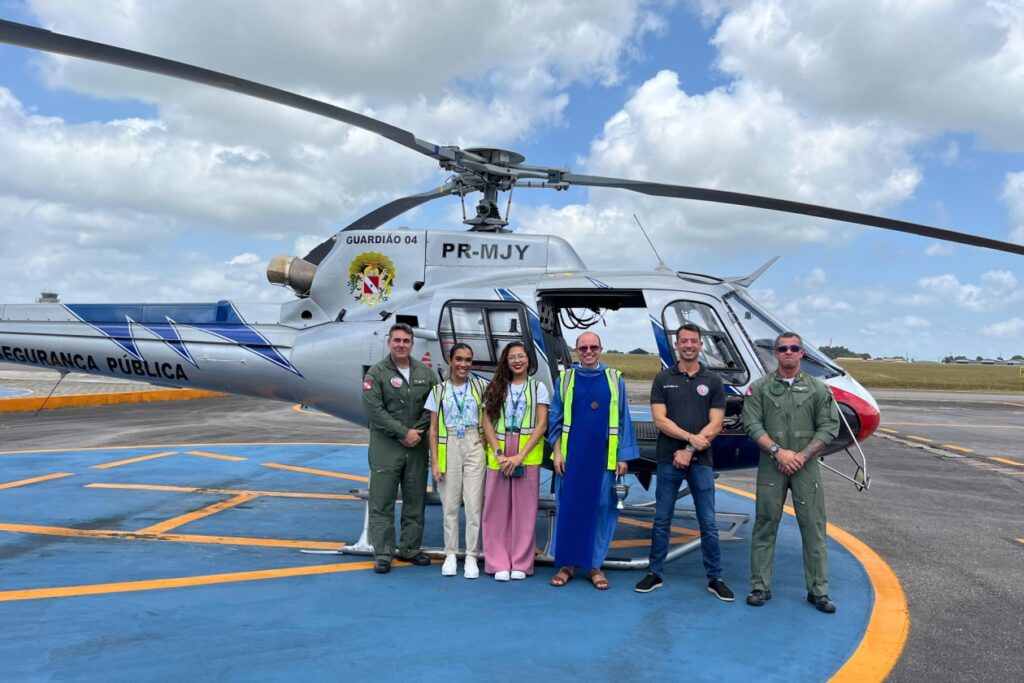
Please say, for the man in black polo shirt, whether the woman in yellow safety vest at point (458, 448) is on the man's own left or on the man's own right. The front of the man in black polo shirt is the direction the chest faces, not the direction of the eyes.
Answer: on the man's own right

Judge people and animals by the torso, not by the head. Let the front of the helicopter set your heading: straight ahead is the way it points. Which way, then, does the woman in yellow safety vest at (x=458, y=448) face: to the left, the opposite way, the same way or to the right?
to the right

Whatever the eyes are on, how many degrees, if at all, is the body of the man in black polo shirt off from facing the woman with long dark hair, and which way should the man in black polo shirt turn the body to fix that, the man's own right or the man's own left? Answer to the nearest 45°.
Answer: approximately 90° to the man's own right

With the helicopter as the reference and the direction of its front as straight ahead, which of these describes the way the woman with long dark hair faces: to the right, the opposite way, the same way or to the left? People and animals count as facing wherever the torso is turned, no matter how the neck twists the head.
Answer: to the right

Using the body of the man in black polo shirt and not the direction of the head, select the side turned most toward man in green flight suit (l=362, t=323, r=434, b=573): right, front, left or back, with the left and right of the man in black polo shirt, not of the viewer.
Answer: right

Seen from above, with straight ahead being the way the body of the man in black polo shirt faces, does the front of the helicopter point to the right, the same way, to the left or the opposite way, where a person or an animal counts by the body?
to the left

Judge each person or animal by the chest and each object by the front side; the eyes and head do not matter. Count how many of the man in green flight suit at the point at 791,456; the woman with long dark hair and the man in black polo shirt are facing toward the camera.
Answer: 3

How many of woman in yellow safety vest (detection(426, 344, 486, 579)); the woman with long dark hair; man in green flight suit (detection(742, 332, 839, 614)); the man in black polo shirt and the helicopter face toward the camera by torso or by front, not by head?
4

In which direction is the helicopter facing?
to the viewer's right

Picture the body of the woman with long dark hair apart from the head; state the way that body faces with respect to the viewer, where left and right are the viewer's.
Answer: facing the viewer
